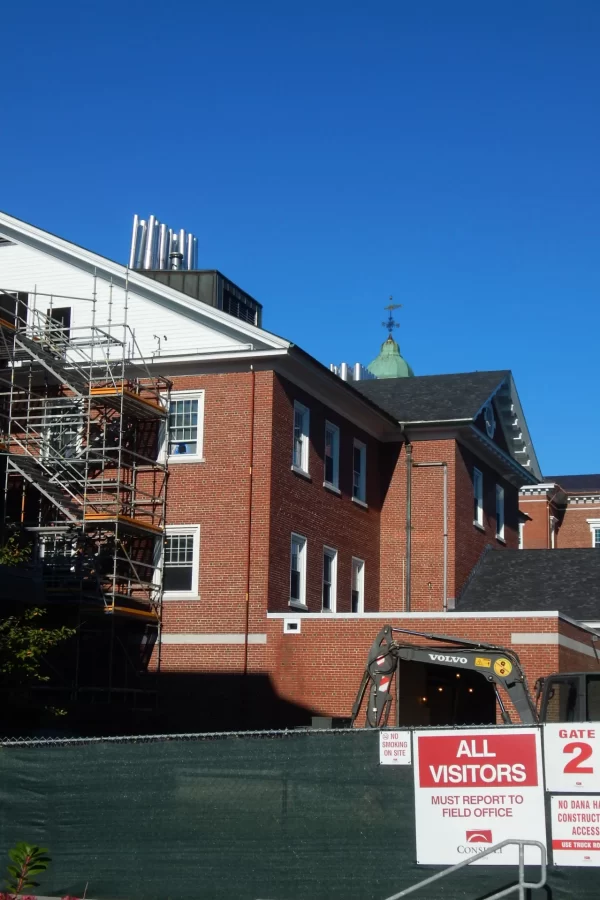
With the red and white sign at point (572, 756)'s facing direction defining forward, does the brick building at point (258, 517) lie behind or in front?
behind

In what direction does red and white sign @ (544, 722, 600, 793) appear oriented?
toward the camera

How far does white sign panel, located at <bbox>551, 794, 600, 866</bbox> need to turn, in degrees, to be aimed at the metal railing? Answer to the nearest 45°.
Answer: approximately 45° to its right

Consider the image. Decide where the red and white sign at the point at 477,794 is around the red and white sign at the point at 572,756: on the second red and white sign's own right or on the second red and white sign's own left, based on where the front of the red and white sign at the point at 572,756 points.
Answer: on the second red and white sign's own right

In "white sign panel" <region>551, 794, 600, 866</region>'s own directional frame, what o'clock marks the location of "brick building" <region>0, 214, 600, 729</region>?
The brick building is roughly at 5 o'clock from the white sign panel.

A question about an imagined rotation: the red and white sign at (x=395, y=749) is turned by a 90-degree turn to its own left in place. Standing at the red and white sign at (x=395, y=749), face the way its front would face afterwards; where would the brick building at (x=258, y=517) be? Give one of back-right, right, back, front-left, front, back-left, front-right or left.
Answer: left

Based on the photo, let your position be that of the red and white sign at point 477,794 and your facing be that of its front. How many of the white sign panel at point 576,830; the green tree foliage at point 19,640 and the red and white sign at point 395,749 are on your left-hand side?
1

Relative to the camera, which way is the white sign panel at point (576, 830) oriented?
toward the camera

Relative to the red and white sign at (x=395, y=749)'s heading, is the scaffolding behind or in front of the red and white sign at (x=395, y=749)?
behind

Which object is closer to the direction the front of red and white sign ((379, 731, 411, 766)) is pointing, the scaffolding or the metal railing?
the metal railing

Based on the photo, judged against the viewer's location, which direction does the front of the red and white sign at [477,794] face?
facing the viewer

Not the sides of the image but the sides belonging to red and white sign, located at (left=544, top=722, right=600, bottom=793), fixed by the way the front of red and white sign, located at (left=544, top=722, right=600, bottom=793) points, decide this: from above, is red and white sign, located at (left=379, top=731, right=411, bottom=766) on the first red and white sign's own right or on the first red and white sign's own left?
on the first red and white sign's own right
